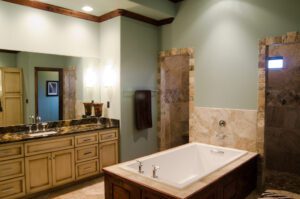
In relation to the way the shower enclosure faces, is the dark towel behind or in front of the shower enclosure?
in front

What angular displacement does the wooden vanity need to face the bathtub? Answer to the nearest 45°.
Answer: approximately 45° to its left

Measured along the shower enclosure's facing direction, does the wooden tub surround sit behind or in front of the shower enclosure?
in front

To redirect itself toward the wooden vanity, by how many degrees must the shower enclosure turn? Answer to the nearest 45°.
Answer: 0° — it already faces it

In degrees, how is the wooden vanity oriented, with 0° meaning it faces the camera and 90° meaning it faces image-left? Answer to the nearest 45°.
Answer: approximately 315°

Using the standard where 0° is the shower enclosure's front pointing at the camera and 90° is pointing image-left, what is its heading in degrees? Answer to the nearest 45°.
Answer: approximately 45°

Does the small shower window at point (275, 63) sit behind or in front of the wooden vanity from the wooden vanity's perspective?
in front
